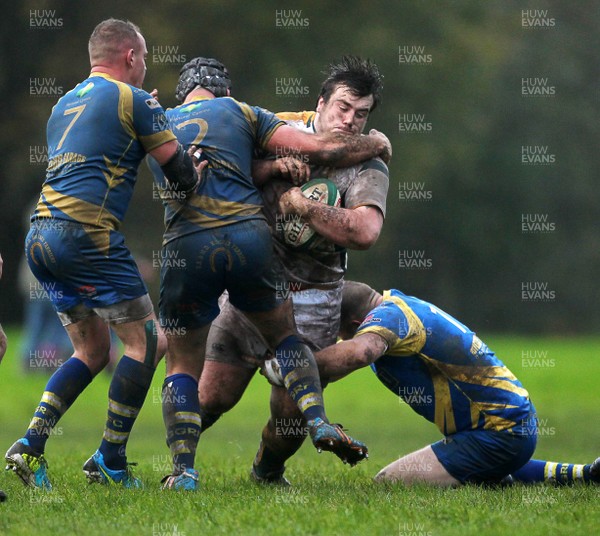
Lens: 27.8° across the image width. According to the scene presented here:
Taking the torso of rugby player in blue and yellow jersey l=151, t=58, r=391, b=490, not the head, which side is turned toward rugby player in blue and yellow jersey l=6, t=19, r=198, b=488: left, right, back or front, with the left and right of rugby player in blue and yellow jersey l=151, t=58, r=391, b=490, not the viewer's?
left

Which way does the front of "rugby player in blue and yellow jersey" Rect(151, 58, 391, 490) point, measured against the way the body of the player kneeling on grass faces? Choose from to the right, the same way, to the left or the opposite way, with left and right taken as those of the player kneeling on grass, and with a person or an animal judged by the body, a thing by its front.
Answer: to the right

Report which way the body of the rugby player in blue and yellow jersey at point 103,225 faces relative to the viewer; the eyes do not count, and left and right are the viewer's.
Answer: facing away from the viewer and to the right of the viewer

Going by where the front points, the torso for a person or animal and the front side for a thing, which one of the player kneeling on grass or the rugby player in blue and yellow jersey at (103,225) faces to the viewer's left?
the player kneeling on grass

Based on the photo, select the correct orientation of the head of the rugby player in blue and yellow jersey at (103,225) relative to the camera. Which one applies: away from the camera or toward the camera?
away from the camera

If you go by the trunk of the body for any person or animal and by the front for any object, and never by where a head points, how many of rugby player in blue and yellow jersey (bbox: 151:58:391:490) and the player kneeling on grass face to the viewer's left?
1

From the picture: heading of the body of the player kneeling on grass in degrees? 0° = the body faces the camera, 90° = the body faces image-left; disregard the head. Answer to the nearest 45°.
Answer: approximately 90°

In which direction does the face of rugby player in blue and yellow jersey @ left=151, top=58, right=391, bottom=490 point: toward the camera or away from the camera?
away from the camera

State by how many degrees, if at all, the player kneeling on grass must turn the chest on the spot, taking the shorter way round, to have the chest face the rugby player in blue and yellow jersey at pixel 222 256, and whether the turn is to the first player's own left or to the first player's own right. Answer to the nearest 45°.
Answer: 0° — they already face them

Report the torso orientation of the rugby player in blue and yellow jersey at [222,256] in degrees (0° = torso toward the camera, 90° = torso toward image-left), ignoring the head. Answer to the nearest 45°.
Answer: approximately 180°

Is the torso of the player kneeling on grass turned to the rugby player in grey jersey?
yes

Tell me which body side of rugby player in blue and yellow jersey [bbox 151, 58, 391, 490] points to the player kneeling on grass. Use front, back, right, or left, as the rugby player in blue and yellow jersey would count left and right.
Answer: right

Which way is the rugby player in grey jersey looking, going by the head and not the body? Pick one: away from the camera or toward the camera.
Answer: toward the camera

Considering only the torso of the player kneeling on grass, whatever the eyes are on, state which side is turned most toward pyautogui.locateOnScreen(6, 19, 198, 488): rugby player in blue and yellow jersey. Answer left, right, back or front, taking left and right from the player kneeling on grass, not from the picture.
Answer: front

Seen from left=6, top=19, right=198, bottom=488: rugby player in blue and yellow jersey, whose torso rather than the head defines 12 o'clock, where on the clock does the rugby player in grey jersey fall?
The rugby player in grey jersey is roughly at 1 o'clock from the rugby player in blue and yellow jersey.
